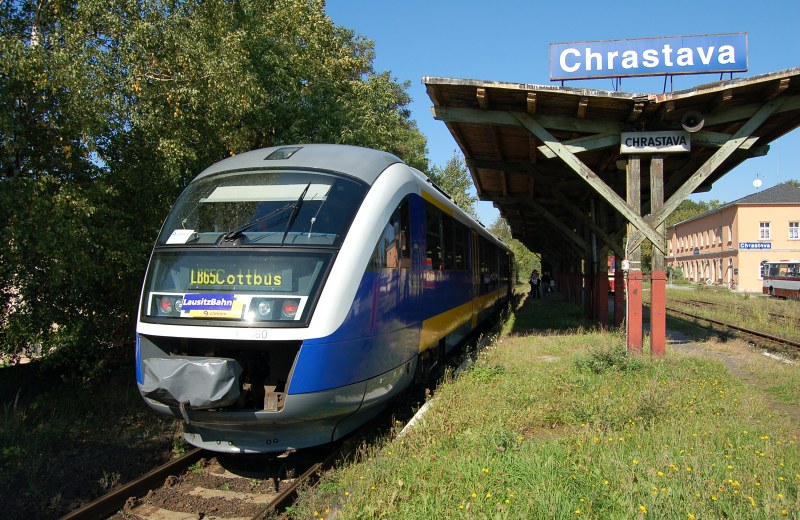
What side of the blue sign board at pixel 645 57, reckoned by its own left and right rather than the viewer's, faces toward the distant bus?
back

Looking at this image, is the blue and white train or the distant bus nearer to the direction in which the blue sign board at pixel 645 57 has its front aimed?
the blue and white train

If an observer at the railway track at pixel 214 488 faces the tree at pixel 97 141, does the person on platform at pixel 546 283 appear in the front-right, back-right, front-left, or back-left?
front-right

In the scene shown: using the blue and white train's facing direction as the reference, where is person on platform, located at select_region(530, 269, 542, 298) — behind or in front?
behind

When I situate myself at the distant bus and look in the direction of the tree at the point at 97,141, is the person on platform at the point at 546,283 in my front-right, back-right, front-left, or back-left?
front-right

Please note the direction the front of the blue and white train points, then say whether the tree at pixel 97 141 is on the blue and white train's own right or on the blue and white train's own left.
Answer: on the blue and white train's own right

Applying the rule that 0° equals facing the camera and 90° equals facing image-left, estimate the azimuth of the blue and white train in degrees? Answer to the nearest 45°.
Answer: approximately 45°

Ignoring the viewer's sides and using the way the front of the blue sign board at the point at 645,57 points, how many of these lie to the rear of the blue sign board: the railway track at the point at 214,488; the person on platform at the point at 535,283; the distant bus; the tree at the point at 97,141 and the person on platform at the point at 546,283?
3

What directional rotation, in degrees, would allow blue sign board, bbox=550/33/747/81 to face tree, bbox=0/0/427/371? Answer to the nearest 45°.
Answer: approximately 45° to its right

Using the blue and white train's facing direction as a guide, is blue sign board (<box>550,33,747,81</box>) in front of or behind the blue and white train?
behind

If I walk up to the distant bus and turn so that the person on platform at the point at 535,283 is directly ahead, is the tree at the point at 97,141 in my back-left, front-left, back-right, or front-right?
front-left

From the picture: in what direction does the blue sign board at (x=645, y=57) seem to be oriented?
toward the camera

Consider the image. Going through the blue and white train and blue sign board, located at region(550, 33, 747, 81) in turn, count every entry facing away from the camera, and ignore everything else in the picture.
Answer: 0

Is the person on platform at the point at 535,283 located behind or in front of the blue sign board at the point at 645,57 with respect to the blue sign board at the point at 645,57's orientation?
behind

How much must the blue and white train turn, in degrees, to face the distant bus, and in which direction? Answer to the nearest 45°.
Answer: approximately 180°
